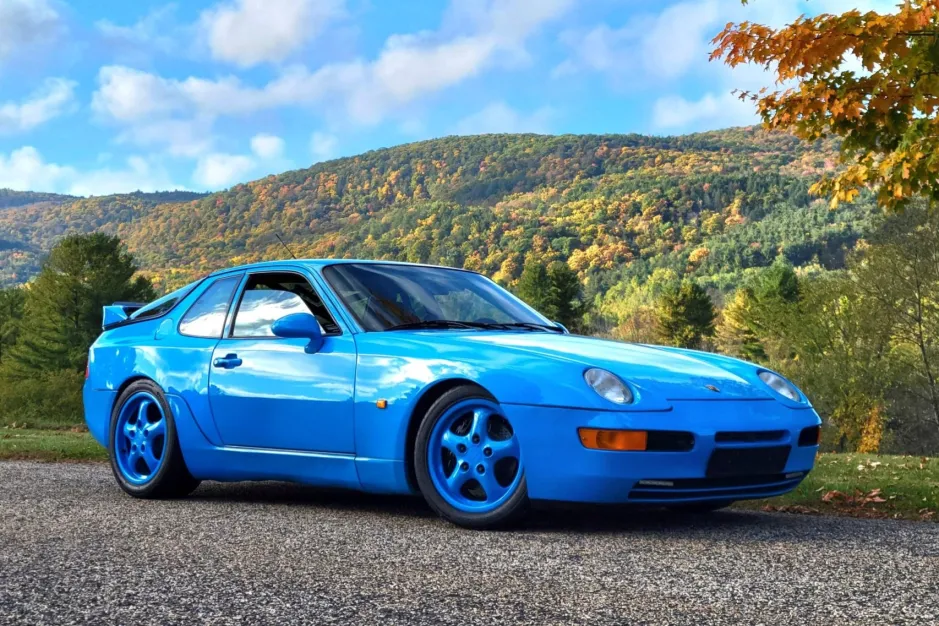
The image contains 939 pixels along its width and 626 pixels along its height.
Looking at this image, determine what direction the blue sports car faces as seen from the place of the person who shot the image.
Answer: facing the viewer and to the right of the viewer
